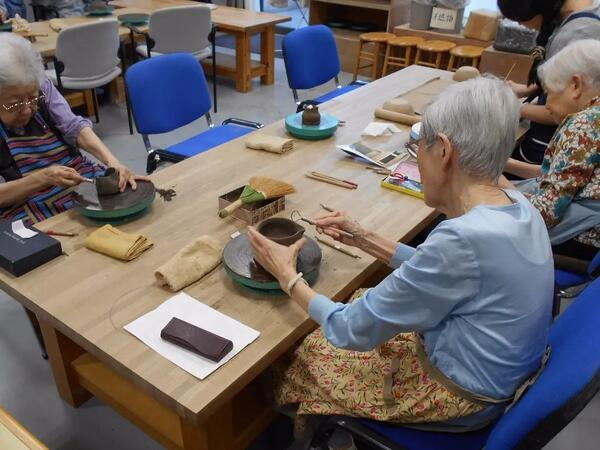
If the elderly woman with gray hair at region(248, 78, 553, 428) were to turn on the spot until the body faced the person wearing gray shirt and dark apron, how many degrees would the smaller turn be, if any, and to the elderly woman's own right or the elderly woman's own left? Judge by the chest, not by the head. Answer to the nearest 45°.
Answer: approximately 45° to the elderly woman's own right

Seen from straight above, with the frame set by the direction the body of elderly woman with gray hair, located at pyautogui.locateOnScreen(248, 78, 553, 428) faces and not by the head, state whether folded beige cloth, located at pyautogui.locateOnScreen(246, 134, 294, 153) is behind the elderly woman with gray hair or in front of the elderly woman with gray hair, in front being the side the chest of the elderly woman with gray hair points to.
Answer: in front

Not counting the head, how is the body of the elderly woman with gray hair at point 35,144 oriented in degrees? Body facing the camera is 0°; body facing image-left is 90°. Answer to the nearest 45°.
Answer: approximately 315°

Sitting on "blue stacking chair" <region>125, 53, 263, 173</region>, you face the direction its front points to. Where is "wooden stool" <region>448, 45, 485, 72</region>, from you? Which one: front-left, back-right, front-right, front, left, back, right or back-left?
left

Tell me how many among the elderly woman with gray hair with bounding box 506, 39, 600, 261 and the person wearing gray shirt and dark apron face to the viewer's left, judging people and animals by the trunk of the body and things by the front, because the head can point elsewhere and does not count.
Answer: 2

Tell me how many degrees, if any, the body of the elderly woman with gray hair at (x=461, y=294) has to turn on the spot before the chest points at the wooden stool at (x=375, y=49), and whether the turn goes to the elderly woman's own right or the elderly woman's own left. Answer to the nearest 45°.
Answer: approximately 45° to the elderly woman's own right

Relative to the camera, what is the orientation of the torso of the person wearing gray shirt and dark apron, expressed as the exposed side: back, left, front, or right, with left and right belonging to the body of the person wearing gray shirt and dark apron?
left

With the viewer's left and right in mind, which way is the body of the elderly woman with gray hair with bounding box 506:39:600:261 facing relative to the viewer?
facing to the left of the viewer

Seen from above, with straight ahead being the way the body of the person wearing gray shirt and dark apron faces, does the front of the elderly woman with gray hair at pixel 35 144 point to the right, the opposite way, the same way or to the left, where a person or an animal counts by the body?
the opposite way

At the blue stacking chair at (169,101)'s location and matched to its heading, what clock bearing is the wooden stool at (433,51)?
The wooden stool is roughly at 9 o'clock from the blue stacking chair.

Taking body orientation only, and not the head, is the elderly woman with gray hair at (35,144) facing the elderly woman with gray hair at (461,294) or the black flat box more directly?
the elderly woman with gray hair

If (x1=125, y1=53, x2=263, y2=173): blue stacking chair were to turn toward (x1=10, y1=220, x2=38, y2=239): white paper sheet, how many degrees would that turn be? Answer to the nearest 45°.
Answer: approximately 45° to its right

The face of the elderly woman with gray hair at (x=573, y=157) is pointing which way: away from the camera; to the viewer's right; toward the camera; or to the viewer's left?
to the viewer's left

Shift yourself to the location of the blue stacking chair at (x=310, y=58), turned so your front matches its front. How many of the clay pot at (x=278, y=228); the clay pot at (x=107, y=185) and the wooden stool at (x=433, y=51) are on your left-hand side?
1

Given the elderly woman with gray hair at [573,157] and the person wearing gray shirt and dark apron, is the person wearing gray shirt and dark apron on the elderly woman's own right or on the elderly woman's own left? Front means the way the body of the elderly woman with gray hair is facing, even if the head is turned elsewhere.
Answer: on the elderly woman's own right

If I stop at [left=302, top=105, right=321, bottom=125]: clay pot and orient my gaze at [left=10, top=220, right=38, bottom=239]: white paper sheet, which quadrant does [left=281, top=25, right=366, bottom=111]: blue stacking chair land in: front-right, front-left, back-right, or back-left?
back-right
